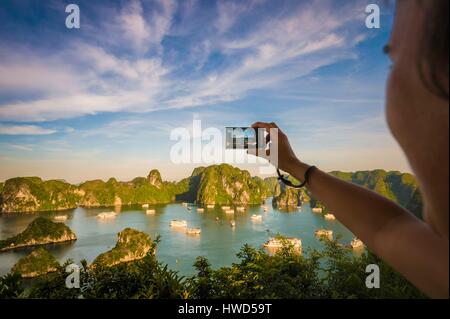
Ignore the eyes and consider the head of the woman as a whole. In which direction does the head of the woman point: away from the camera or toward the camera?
away from the camera

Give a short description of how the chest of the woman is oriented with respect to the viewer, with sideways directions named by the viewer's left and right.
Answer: facing away from the viewer and to the left of the viewer
